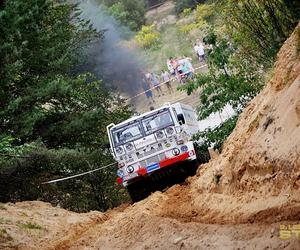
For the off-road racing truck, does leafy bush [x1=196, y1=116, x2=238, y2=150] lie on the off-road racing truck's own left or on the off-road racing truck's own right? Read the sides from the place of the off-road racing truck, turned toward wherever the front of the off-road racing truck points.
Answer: on the off-road racing truck's own left

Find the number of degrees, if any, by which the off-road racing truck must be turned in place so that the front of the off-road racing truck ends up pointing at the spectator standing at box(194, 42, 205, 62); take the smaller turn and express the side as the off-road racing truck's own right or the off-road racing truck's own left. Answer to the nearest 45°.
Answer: approximately 180°

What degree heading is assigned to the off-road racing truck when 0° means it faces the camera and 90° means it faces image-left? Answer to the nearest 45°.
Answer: approximately 0°

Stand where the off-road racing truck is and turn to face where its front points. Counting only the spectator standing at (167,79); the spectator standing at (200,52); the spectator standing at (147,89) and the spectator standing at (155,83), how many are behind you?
4

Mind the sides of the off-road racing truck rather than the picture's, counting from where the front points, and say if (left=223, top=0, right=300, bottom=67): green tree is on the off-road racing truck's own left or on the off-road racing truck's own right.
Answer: on the off-road racing truck's own left

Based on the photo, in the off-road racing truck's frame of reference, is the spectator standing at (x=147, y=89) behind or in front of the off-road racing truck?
behind

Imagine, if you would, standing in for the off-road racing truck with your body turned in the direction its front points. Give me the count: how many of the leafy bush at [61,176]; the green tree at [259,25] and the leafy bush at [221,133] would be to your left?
2
